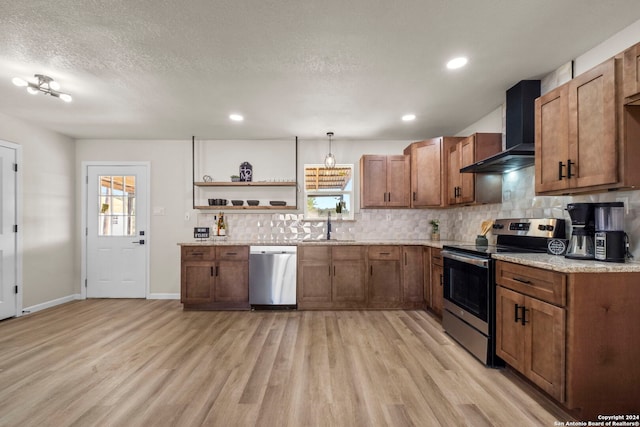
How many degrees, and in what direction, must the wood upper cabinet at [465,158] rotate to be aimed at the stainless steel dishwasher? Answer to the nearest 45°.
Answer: approximately 45° to its right

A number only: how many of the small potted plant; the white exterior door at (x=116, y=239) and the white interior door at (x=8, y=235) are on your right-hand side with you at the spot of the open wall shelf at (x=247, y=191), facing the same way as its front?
2

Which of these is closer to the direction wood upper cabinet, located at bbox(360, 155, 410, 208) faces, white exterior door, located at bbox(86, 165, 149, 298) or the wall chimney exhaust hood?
the wall chimney exhaust hood

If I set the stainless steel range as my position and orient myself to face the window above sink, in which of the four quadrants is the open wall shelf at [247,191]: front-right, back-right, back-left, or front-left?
front-left

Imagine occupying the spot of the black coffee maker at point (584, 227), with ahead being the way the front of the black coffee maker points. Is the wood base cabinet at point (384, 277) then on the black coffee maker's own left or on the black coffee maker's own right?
on the black coffee maker's own right

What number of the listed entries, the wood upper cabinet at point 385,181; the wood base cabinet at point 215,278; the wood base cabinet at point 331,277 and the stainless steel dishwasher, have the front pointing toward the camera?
4

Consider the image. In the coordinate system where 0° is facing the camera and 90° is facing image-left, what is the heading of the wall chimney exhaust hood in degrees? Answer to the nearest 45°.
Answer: approximately 45°

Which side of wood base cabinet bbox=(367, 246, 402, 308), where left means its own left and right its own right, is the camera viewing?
front

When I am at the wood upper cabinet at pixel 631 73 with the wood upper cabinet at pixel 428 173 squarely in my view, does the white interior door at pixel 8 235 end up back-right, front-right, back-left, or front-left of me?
front-left

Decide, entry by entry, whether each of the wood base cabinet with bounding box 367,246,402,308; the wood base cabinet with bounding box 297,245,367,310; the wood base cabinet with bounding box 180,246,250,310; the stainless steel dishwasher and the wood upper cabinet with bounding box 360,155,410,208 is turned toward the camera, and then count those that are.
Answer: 5

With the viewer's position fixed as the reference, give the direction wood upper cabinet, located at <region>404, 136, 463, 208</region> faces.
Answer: facing the viewer and to the left of the viewer

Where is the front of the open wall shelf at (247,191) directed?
toward the camera

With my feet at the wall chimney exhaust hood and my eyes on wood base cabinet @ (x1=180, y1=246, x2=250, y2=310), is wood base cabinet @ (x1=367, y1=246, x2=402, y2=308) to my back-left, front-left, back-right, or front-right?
front-right

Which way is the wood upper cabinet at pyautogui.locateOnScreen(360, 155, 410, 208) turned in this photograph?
toward the camera

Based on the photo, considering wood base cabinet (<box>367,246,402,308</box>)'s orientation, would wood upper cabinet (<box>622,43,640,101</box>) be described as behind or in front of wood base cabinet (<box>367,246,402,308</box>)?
in front

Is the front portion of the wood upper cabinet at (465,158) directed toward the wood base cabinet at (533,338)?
no

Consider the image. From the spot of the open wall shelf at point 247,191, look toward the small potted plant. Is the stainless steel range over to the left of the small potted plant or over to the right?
right
